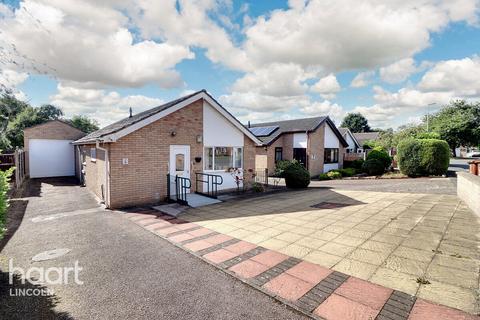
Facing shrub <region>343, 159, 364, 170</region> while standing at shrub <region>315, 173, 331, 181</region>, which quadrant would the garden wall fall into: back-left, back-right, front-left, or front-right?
back-right

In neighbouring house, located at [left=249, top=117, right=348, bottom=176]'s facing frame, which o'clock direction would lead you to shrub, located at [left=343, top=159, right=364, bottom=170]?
The shrub is roughly at 9 o'clock from the neighbouring house.

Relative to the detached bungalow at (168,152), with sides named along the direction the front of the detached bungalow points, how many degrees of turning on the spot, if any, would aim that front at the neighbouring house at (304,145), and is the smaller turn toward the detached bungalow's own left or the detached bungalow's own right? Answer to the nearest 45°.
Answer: approximately 90° to the detached bungalow's own left

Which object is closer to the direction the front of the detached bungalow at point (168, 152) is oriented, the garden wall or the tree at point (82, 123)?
the garden wall

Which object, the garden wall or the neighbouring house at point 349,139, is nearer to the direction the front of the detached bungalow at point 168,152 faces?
the garden wall

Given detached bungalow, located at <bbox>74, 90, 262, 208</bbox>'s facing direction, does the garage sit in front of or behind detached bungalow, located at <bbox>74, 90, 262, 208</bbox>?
behind

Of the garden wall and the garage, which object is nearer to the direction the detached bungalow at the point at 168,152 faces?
the garden wall

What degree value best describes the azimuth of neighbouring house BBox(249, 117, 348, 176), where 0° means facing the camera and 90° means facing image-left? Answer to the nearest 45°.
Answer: approximately 315°

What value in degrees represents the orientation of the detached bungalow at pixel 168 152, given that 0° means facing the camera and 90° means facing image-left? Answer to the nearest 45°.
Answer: approximately 315°
